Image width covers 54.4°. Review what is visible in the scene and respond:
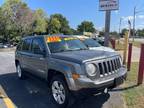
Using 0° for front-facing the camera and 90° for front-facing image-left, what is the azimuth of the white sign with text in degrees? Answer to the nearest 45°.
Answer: approximately 0°

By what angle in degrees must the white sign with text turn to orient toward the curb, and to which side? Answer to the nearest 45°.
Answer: approximately 45° to its right

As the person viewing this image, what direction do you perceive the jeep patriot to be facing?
facing the viewer and to the right of the viewer

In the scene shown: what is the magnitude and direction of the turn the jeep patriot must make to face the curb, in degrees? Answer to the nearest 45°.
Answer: approximately 135° to its right

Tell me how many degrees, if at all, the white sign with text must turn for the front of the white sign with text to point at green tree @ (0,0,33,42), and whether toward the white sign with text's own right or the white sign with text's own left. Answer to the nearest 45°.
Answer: approximately 135° to the white sign with text's own right

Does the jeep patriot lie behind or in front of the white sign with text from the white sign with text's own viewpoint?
in front

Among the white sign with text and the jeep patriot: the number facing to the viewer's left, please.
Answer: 0

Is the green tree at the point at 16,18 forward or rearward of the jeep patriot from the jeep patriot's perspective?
rearward

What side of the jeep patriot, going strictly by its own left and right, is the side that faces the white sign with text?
left
